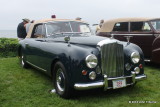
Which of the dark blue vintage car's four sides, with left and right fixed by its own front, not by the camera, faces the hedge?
back

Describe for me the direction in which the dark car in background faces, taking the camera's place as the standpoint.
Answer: facing the viewer and to the right of the viewer

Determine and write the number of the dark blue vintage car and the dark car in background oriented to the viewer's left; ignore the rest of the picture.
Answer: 0

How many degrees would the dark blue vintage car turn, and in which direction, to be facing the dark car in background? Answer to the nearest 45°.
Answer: approximately 90° to its left

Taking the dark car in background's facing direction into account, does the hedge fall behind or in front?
behind

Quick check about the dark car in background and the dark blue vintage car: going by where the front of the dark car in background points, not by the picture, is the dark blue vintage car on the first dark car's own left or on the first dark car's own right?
on the first dark car's own right
